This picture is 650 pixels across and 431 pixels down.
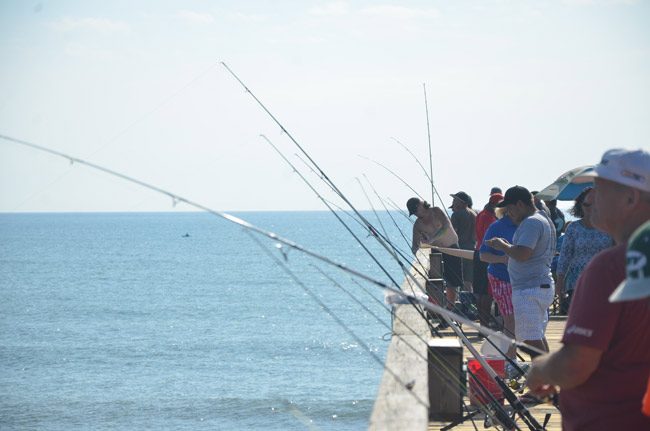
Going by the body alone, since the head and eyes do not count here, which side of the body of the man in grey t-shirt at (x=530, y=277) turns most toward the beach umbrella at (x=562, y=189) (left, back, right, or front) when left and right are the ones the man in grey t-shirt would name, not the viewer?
right

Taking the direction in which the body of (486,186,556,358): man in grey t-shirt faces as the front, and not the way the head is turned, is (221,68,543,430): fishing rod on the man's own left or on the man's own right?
on the man's own left

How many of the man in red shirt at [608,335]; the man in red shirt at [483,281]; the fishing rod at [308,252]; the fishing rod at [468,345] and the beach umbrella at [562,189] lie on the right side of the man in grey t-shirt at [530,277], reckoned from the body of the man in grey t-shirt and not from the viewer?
2

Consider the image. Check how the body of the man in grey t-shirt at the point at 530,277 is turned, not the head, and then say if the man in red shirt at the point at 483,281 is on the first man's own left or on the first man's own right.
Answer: on the first man's own right

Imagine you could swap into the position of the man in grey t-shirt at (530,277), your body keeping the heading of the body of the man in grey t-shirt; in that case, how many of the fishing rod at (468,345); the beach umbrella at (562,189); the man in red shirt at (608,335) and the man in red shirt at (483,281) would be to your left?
2

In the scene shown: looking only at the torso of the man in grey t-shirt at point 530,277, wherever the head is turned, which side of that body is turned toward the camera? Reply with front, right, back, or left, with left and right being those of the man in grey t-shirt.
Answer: left

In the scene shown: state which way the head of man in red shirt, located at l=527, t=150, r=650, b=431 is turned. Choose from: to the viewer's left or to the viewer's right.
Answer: to the viewer's left

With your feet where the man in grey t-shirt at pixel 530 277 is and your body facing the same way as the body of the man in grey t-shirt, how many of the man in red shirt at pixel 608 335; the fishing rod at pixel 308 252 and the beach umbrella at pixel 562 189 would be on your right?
1

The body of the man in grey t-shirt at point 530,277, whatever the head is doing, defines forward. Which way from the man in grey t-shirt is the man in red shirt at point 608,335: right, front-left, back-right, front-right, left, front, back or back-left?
left

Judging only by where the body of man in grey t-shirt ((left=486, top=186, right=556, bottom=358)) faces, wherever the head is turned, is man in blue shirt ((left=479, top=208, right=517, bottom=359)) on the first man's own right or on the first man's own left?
on the first man's own right
